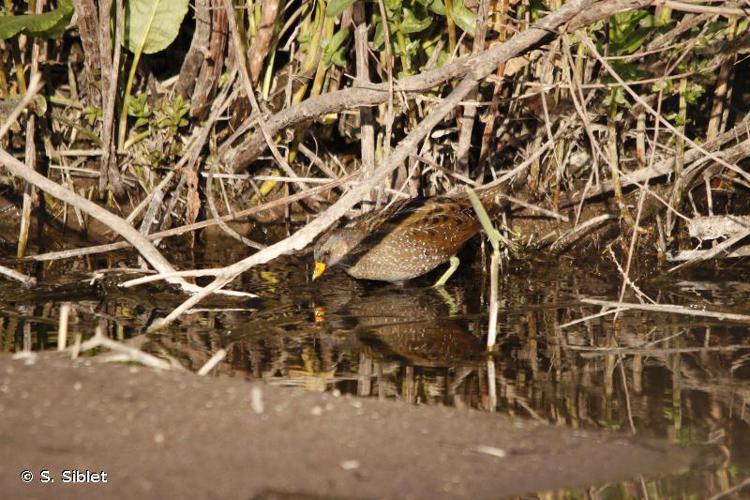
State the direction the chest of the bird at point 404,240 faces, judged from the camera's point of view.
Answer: to the viewer's left

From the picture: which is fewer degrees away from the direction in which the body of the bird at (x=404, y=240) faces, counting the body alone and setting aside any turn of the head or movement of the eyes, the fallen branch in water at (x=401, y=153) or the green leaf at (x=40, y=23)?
the green leaf

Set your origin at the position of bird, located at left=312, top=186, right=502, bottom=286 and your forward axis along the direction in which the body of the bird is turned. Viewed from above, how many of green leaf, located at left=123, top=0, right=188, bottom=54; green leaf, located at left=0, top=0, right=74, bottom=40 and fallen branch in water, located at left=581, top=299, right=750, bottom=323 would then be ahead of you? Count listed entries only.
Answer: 2

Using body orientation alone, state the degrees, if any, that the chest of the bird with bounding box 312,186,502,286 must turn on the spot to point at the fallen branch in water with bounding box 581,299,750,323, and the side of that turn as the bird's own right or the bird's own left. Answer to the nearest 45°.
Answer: approximately 135° to the bird's own left
